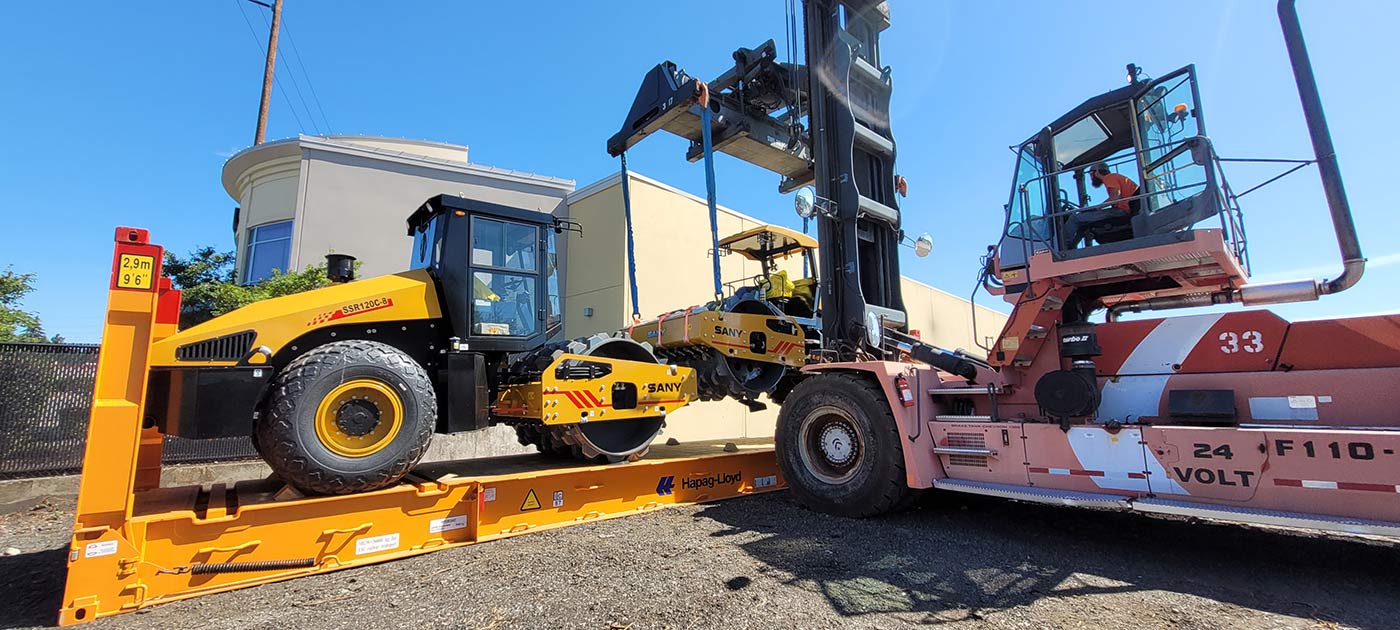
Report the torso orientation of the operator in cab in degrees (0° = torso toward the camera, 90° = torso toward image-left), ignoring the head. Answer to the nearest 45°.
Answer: approximately 90°

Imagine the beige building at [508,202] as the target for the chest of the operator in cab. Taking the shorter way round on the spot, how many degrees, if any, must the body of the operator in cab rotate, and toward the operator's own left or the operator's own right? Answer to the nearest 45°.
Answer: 0° — they already face it

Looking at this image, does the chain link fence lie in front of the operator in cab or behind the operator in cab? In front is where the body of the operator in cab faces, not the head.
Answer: in front

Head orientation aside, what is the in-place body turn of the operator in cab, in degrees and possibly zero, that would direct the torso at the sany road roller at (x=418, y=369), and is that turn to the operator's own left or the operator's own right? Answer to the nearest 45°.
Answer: approximately 45° to the operator's own left

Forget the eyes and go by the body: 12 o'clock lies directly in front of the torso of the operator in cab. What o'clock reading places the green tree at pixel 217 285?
The green tree is roughly at 12 o'clock from the operator in cab.

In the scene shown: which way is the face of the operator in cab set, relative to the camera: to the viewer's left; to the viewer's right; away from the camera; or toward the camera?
to the viewer's left
